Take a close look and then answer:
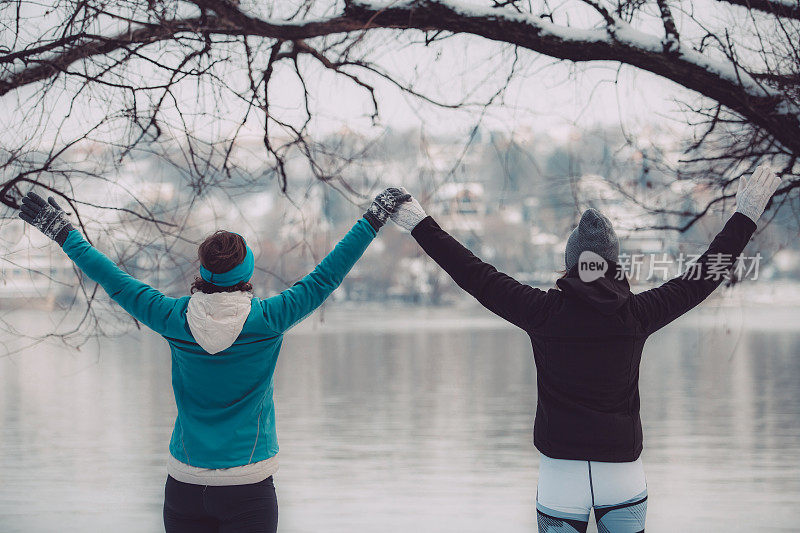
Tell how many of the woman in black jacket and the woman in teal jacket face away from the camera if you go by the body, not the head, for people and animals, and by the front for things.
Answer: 2

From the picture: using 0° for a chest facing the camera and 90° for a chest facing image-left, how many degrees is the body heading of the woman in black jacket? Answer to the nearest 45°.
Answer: approximately 180°

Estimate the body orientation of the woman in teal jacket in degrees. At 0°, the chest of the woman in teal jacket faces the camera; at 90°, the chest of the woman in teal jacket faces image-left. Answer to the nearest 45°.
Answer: approximately 180°

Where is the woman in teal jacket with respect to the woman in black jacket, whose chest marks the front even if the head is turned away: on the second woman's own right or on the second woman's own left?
on the second woman's own left

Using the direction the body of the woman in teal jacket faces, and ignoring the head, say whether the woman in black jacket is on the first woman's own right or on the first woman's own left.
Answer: on the first woman's own right
